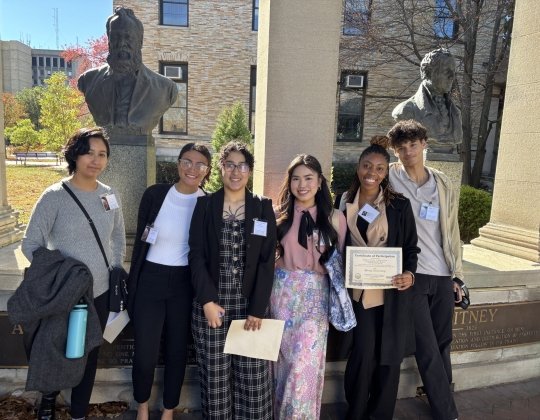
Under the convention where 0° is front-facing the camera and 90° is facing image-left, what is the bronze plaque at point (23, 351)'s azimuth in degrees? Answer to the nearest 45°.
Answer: approximately 0°

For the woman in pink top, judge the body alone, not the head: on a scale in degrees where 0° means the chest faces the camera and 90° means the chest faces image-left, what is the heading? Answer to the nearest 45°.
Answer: approximately 0°

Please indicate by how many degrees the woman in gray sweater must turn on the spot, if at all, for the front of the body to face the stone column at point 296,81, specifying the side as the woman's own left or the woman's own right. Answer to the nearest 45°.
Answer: approximately 90° to the woman's own left

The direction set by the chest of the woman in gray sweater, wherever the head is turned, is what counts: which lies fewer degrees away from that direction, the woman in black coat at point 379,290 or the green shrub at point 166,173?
the woman in black coat

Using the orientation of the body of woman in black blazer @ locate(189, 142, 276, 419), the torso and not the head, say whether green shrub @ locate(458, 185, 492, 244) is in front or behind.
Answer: behind

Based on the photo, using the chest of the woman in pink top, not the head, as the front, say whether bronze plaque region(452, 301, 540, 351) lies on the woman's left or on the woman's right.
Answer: on the woman's left

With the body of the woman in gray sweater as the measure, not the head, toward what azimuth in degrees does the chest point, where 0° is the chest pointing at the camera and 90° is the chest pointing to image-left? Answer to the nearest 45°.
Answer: approximately 315°
